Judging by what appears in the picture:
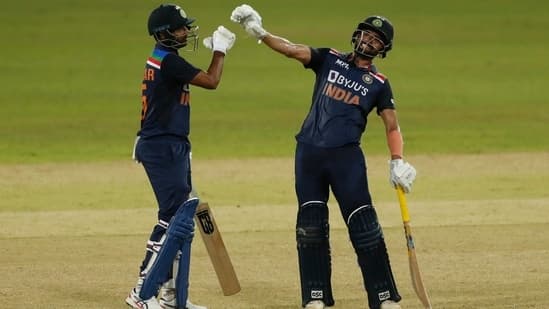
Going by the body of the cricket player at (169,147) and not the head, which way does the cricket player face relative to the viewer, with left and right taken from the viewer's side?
facing to the right of the viewer

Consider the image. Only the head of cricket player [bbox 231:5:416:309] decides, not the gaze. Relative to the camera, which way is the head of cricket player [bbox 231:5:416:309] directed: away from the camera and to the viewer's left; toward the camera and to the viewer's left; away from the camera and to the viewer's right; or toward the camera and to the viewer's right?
toward the camera and to the viewer's left

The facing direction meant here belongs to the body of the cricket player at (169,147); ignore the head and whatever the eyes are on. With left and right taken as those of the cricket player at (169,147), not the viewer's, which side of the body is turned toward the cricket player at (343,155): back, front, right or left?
front

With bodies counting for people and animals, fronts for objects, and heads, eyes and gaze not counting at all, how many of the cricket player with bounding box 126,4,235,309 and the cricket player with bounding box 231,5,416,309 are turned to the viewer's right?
1

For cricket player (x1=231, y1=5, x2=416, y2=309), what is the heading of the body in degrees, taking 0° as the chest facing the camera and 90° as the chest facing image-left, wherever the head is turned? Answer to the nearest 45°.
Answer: approximately 0°

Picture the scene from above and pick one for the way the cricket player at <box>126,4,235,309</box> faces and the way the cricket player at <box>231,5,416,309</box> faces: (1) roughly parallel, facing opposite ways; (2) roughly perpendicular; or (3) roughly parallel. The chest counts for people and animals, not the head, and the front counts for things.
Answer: roughly perpendicular

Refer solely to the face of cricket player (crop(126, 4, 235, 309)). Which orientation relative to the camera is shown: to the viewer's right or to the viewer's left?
to the viewer's right

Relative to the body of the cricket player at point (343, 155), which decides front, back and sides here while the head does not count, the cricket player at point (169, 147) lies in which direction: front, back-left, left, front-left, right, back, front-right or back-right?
right
